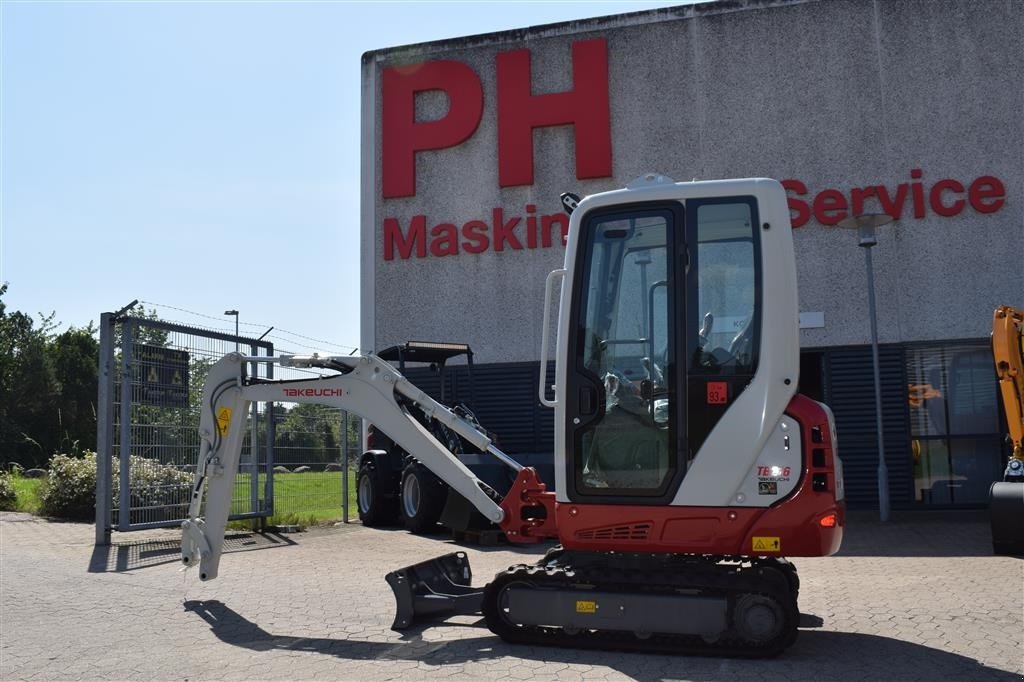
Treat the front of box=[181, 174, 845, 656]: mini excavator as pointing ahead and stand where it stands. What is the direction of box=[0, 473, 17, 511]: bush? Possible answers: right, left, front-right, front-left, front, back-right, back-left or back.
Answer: front-right

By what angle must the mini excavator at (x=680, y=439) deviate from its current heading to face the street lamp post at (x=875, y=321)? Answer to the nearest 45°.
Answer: approximately 135° to its right

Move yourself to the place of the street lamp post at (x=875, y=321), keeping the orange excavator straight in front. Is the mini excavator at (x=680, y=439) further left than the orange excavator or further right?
right

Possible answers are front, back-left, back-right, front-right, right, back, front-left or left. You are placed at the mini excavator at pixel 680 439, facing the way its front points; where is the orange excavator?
back-right

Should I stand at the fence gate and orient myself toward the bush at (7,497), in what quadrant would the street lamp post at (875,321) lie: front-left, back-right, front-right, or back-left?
back-right

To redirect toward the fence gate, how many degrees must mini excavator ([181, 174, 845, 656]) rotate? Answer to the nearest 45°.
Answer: approximately 45° to its right

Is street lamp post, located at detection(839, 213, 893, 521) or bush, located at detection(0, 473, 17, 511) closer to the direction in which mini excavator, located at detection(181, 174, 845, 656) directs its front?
the bush

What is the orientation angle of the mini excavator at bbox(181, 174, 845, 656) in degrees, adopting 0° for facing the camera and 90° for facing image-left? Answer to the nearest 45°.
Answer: approximately 90°

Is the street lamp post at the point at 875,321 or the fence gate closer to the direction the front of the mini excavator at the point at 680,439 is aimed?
the fence gate
